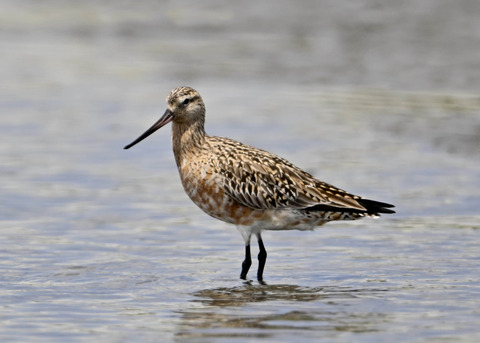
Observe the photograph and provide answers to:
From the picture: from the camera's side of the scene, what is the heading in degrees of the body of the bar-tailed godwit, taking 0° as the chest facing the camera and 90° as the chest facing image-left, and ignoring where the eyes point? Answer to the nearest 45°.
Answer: approximately 90°

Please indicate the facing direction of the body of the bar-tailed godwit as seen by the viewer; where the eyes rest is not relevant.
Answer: to the viewer's left
